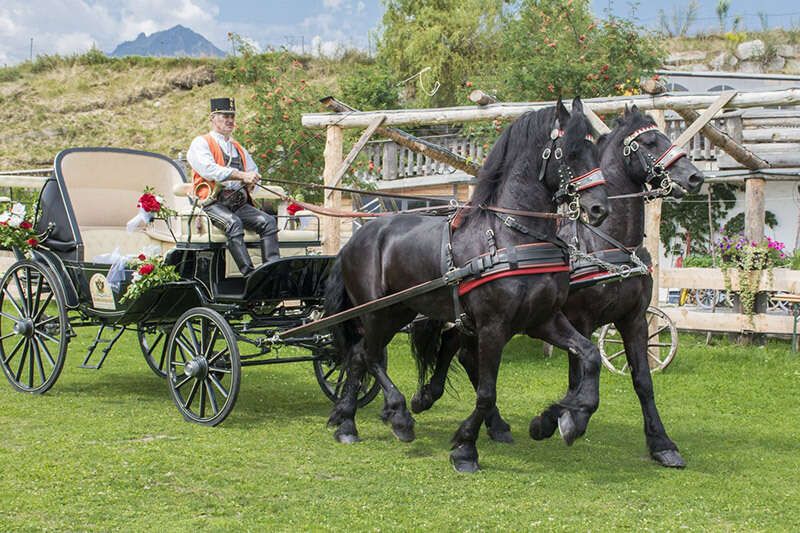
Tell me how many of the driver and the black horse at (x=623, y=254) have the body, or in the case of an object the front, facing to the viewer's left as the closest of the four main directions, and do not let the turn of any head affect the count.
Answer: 0

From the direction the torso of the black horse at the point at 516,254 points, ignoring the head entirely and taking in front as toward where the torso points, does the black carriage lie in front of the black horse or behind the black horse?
behind

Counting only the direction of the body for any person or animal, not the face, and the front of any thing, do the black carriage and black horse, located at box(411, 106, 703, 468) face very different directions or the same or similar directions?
same or similar directions

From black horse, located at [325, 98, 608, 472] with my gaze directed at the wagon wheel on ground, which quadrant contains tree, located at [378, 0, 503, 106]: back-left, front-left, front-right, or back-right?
front-left

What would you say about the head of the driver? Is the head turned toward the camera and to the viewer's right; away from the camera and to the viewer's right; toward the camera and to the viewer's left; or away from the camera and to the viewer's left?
toward the camera and to the viewer's right

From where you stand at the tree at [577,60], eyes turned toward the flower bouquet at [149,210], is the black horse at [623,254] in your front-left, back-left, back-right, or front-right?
front-left

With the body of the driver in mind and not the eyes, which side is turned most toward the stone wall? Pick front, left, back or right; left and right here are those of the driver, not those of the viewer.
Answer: left

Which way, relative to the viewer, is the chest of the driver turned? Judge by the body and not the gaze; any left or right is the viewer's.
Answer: facing the viewer and to the right of the viewer

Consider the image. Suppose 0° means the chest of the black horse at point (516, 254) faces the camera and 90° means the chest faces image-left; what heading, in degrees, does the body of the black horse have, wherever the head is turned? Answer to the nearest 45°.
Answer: approximately 315°

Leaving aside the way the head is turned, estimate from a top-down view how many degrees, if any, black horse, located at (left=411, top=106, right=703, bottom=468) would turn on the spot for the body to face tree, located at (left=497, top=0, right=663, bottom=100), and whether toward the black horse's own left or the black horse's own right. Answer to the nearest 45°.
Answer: approximately 135° to the black horse's own left

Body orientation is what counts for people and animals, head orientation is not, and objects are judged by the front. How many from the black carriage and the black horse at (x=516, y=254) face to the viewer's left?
0

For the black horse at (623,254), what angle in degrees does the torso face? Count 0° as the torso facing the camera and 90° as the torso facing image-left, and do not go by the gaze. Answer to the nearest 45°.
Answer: approximately 315°

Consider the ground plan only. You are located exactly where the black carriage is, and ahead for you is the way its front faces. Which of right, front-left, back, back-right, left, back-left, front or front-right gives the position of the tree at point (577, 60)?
left

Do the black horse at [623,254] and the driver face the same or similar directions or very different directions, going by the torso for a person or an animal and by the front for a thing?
same or similar directions

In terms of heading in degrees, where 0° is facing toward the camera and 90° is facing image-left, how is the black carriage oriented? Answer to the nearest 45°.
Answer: approximately 315°

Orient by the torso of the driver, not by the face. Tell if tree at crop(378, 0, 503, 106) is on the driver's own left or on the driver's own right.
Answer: on the driver's own left

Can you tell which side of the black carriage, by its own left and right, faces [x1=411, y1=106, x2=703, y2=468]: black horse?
front
